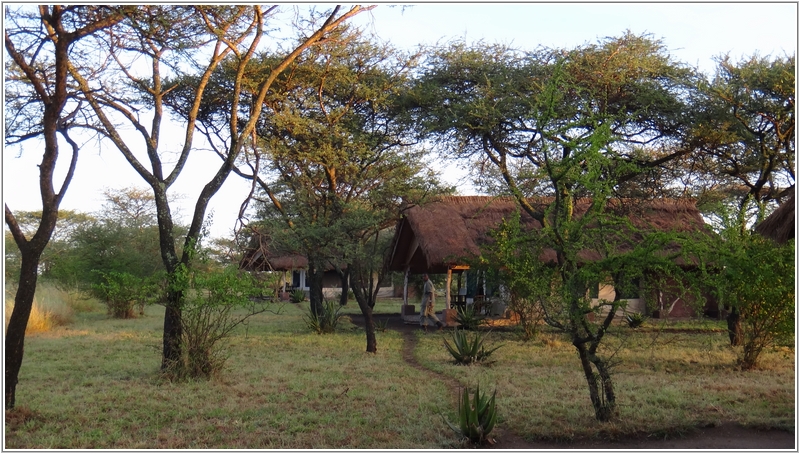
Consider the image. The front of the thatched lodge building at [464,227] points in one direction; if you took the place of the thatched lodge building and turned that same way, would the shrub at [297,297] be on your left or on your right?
on your right

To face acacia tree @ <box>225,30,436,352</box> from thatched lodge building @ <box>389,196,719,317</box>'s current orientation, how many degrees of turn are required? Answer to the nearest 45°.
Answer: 0° — it already faces it

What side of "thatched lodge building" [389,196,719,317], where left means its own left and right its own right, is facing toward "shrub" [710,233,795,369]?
left

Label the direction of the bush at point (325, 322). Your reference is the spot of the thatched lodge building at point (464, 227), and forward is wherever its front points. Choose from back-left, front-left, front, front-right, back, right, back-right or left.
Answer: front

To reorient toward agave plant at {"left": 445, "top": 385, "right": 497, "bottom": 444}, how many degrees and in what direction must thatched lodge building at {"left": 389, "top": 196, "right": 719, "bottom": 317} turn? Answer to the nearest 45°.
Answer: approximately 45° to its left
